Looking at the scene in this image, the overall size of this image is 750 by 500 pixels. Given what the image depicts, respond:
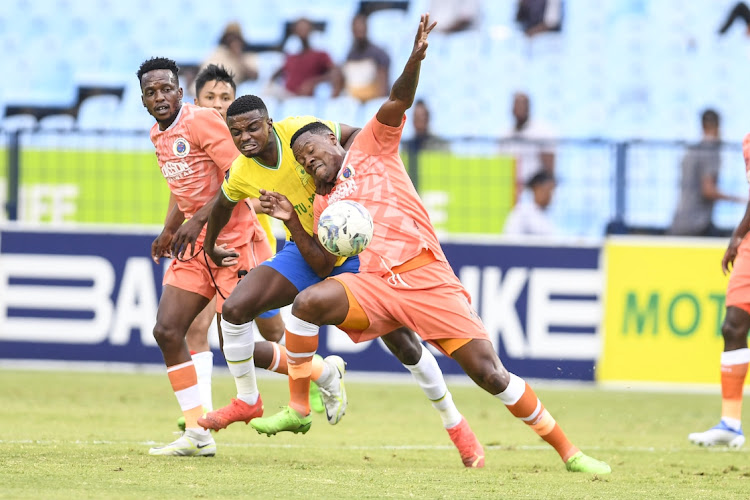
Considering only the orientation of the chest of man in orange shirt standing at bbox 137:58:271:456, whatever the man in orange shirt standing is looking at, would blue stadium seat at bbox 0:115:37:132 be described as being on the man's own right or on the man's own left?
on the man's own right

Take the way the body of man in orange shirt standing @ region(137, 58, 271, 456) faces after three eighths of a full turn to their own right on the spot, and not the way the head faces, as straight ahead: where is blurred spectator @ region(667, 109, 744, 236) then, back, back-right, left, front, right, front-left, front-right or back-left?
front-right

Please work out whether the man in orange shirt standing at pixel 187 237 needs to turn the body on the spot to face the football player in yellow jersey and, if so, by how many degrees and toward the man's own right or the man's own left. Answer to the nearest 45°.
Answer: approximately 90° to the man's own left

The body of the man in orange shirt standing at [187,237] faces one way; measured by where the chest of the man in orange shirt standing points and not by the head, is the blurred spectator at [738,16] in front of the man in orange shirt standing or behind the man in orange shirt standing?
behind

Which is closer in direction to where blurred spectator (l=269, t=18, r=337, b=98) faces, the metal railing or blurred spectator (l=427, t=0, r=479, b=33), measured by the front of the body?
the metal railing

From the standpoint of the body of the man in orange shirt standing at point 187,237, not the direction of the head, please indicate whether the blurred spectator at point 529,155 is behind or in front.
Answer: behind

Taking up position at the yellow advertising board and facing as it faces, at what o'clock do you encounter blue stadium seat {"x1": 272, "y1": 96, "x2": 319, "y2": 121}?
The blue stadium seat is roughly at 4 o'clock from the yellow advertising board.

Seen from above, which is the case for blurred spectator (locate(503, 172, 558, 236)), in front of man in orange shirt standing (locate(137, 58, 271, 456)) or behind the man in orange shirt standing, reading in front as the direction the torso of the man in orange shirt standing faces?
behind

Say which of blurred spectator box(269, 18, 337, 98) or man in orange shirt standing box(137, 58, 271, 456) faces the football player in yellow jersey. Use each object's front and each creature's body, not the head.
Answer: the blurred spectator

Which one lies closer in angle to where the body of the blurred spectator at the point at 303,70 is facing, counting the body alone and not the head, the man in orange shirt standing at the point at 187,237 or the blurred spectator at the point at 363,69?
the man in orange shirt standing

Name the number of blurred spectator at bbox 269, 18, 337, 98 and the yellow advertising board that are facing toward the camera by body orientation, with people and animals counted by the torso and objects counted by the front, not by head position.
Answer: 2
